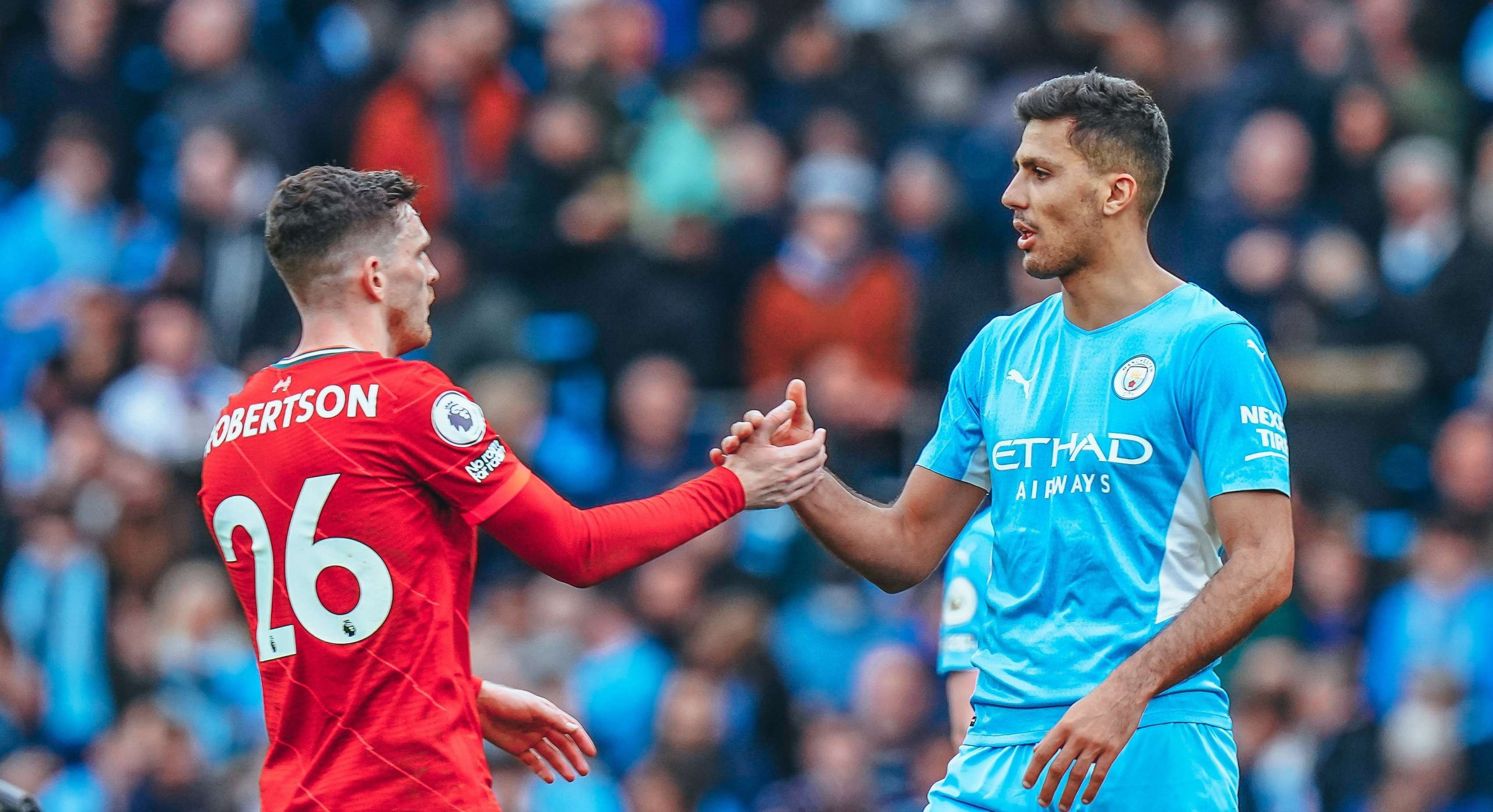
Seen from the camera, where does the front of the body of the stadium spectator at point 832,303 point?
toward the camera

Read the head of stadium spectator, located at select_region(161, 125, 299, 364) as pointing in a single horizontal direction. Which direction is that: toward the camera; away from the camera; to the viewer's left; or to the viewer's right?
toward the camera

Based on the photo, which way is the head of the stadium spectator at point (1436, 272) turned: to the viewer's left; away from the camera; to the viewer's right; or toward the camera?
toward the camera

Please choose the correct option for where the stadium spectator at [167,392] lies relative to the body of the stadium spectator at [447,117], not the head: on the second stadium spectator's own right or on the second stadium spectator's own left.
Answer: on the second stadium spectator's own right

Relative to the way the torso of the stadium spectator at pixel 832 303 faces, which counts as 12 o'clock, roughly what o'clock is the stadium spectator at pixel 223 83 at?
the stadium spectator at pixel 223 83 is roughly at 3 o'clock from the stadium spectator at pixel 832 303.

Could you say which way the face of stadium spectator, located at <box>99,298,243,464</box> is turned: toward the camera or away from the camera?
toward the camera

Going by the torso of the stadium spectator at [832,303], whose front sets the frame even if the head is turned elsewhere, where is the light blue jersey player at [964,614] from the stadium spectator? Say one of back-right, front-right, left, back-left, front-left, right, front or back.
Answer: front

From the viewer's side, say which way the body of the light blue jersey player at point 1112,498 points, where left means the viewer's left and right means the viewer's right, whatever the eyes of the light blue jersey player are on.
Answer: facing the viewer and to the left of the viewer

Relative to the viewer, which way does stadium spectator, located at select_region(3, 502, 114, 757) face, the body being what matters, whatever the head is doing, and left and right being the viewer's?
facing the viewer

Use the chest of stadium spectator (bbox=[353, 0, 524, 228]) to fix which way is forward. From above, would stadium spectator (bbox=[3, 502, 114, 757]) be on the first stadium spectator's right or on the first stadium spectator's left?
on the first stadium spectator's right

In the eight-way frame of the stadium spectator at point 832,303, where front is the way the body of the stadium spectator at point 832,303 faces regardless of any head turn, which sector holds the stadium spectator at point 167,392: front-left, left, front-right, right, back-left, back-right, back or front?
right

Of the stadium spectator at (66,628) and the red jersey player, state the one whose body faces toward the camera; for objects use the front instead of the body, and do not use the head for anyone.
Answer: the stadium spectator

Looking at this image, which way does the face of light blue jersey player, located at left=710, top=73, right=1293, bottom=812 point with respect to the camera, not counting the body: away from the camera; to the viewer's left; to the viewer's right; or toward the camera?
to the viewer's left

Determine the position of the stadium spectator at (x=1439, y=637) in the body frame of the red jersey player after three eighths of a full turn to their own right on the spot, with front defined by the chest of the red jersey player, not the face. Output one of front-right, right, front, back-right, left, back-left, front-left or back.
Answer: back-left
